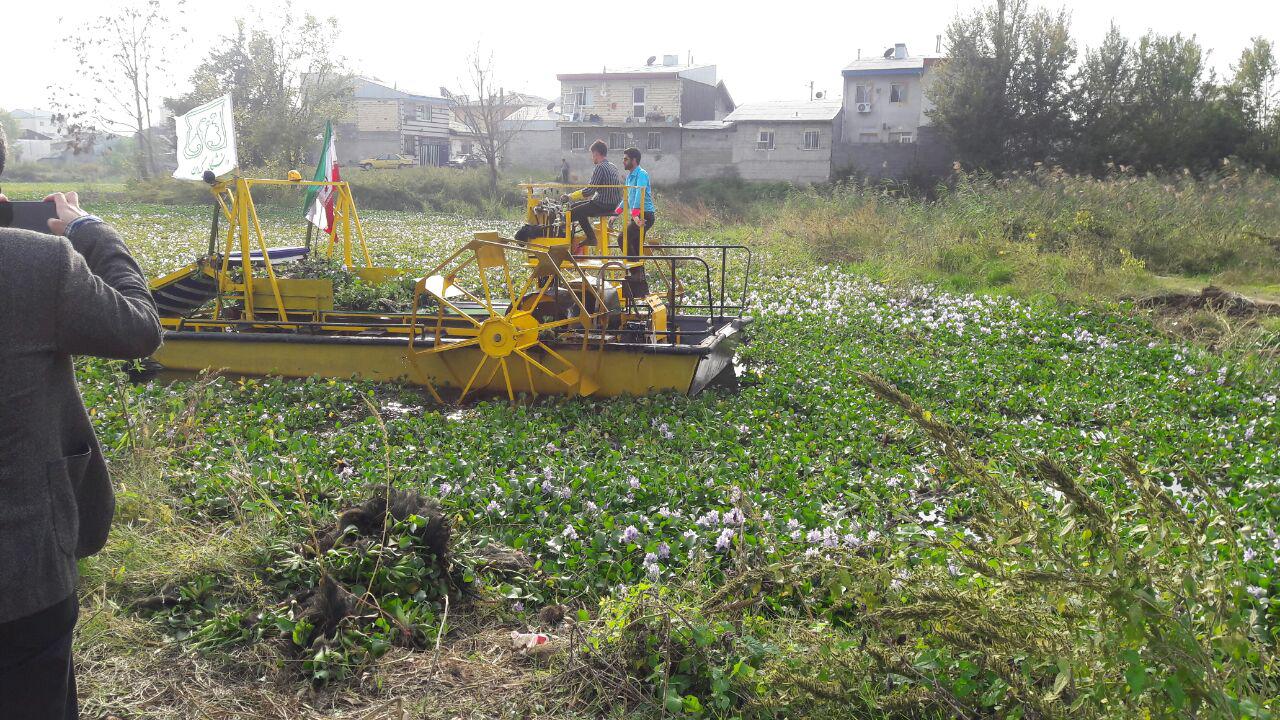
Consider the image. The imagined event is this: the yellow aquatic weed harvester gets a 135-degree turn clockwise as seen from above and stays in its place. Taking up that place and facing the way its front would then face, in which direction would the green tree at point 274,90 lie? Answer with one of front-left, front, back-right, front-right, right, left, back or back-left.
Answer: front-left

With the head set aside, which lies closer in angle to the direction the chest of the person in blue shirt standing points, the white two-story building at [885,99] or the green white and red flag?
the green white and red flag

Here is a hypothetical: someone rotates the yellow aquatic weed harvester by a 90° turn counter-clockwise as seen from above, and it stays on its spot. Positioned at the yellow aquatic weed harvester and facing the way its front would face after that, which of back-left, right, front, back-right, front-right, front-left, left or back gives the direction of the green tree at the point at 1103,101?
back-left

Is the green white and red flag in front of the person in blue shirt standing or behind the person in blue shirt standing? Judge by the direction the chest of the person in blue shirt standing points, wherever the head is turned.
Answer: in front

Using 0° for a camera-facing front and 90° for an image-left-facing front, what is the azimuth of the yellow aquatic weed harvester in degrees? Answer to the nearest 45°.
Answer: approximately 90°
